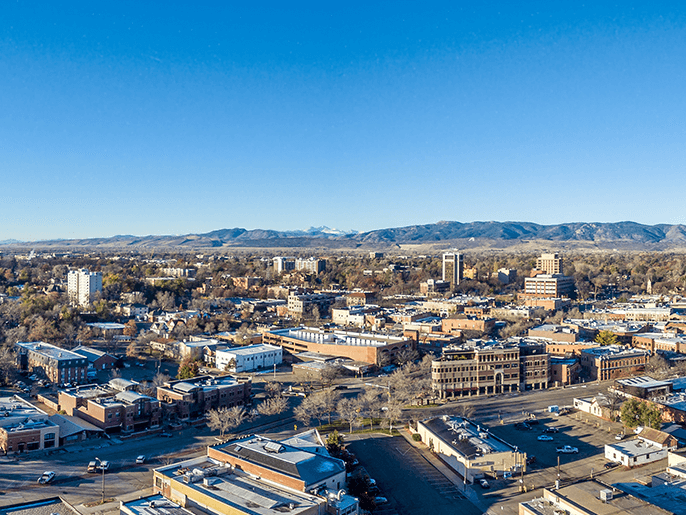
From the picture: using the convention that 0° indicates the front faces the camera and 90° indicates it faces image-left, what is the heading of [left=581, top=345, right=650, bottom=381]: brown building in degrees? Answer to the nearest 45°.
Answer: approximately 315°

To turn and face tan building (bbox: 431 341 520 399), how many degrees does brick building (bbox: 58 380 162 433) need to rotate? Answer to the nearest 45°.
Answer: approximately 45° to its left

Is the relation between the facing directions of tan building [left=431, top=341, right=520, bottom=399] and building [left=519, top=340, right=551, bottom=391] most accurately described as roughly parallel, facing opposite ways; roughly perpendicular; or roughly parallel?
roughly parallel

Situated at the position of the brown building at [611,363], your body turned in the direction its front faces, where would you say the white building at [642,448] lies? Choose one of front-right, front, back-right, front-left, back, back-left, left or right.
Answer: front-right

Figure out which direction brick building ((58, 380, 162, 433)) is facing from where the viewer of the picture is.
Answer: facing the viewer and to the right of the viewer

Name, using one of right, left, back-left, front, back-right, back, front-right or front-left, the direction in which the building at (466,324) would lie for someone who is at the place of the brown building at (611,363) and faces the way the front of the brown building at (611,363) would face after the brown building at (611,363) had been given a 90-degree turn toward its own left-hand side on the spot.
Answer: left

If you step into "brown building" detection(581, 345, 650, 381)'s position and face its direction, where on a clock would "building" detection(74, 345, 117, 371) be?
The building is roughly at 4 o'clock from the brown building.

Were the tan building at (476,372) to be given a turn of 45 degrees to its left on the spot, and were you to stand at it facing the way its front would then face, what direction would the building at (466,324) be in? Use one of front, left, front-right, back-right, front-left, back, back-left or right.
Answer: back-left

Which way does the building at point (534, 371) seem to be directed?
toward the camera

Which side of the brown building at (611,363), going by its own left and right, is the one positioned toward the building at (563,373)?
right

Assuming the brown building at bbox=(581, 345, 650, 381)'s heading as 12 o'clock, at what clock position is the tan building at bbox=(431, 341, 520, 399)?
the tan building at bbox=(431, 341, 520, 399) is roughly at 3 o'clock from the brown building at bbox=(581, 345, 650, 381).

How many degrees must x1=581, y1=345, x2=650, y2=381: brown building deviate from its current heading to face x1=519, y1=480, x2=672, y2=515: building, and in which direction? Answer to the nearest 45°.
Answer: approximately 45° to its right

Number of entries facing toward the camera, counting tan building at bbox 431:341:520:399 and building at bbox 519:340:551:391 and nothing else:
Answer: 2

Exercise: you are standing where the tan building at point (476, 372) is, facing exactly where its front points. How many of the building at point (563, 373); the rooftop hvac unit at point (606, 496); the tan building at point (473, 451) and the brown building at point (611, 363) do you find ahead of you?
2

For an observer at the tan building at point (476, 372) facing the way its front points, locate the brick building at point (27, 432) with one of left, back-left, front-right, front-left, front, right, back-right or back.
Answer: front-right

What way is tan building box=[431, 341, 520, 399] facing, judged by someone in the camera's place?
facing the viewer

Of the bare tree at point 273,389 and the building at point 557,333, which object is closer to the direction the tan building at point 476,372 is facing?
the bare tree

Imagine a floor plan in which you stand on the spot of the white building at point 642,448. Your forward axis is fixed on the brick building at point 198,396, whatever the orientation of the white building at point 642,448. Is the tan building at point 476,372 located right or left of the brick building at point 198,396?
right
